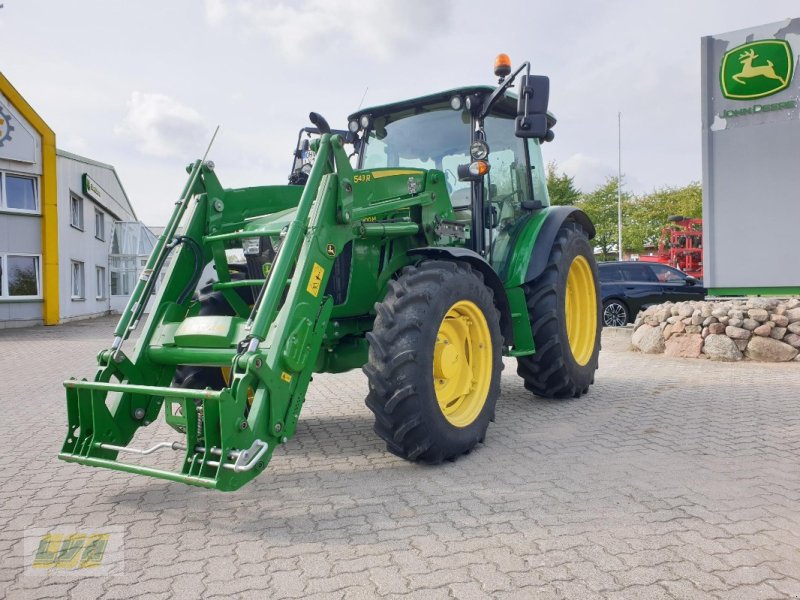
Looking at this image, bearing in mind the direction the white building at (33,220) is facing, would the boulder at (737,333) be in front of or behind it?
in front

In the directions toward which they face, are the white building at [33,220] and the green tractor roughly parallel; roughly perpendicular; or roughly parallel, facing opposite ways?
roughly perpendicular

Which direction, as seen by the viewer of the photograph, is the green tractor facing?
facing the viewer and to the left of the viewer

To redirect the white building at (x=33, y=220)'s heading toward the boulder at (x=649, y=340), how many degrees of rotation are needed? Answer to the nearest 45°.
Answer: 0° — it already faces it

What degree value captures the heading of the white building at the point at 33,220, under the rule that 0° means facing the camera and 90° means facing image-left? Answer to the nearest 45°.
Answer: approximately 315°

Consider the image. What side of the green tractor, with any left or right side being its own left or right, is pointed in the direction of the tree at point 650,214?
back

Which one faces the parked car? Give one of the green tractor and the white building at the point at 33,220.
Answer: the white building

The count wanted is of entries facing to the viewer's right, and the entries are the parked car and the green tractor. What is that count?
1

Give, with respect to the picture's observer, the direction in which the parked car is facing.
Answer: facing to the right of the viewer

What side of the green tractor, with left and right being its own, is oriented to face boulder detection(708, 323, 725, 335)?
back

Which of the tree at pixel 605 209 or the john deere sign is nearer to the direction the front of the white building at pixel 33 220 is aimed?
the john deere sign

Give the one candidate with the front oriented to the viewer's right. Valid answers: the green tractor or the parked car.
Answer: the parked car

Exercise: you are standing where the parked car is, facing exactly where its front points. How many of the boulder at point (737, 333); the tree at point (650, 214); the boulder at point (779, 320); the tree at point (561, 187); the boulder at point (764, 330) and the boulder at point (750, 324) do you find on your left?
2
